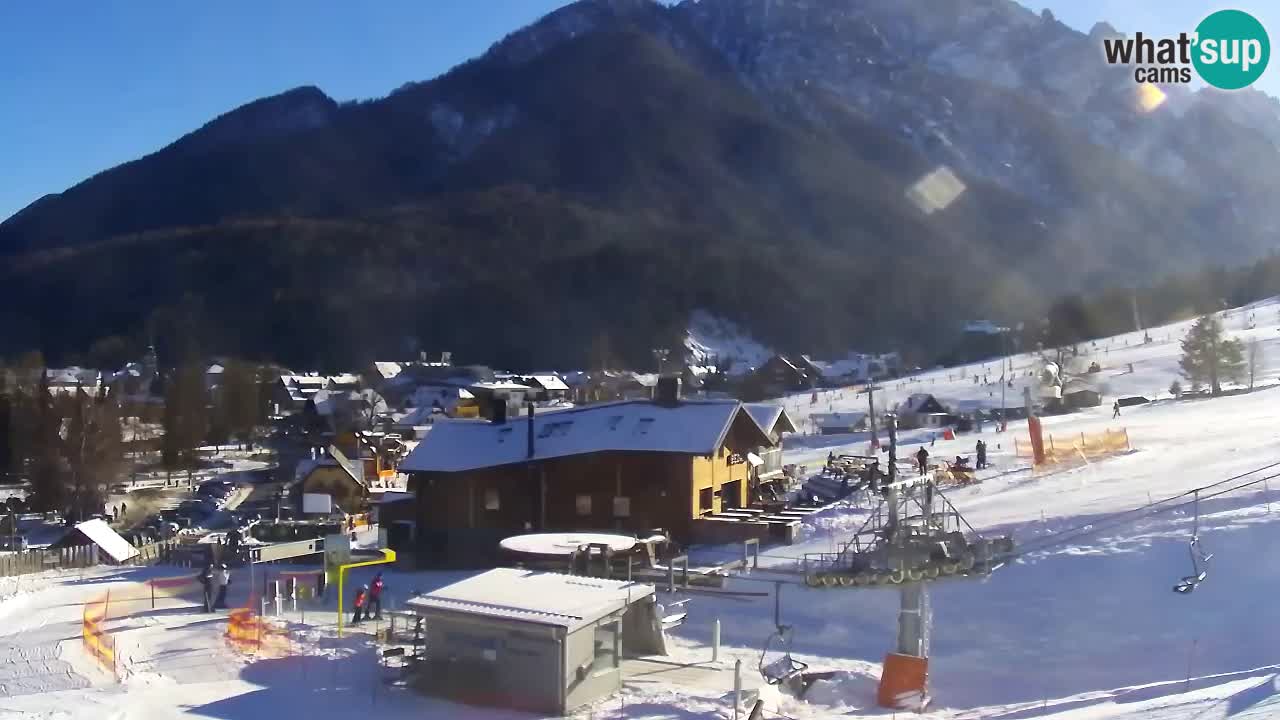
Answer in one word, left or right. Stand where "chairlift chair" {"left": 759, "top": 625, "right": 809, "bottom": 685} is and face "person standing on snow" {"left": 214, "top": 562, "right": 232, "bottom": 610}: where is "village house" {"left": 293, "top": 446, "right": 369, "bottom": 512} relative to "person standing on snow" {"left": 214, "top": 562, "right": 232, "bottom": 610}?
right

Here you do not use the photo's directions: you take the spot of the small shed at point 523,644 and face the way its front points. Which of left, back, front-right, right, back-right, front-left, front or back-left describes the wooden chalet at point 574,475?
back-left

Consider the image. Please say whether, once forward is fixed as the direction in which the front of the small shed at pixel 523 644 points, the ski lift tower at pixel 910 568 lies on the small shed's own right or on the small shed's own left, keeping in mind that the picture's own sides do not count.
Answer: on the small shed's own left
